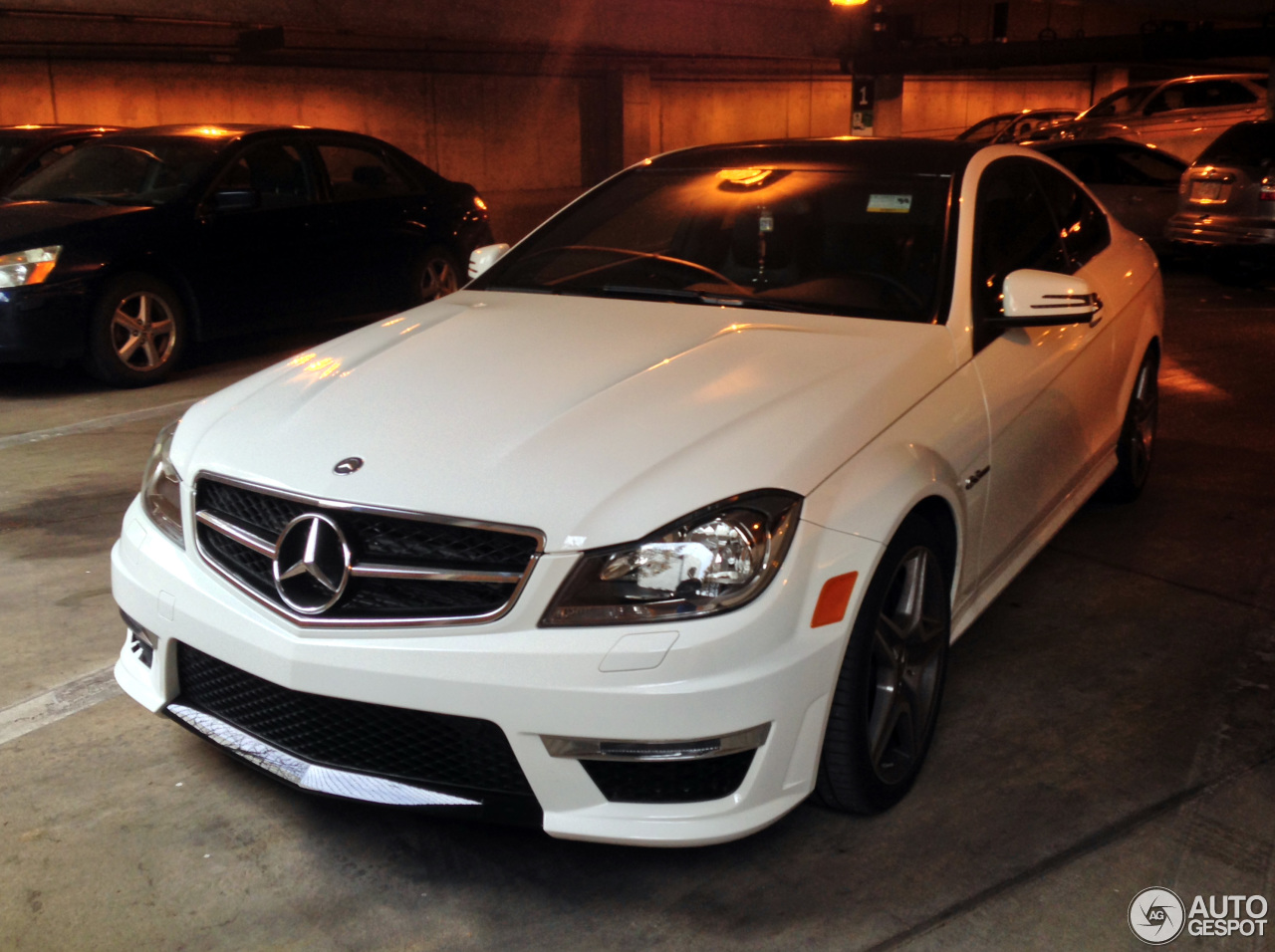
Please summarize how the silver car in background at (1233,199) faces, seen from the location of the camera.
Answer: facing away from the viewer and to the right of the viewer

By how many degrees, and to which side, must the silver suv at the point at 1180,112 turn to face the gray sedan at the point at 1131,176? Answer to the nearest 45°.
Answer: approximately 45° to its left

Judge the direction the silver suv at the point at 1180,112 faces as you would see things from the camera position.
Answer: facing the viewer and to the left of the viewer

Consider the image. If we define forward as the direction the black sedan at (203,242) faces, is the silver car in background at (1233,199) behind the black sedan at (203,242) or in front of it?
behind

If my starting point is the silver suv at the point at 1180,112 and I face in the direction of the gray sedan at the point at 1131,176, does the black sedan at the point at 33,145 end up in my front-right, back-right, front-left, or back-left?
front-right

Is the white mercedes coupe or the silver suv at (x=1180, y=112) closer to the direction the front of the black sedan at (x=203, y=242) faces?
the white mercedes coupe

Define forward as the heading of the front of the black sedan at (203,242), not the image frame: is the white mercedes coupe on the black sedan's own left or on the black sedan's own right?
on the black sedan's own left

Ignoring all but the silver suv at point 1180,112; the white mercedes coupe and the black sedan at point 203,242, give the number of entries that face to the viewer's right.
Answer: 0

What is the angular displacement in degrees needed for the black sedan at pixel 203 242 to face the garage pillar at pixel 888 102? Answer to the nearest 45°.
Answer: approximately 180°

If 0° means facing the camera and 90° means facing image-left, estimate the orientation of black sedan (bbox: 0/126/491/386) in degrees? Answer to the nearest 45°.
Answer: approximately 45°

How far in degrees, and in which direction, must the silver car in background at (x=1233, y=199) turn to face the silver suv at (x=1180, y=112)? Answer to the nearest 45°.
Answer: approximately 45° to its left

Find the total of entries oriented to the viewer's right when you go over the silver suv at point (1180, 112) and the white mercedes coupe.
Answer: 0

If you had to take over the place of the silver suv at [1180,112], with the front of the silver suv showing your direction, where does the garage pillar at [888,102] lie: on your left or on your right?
on your right

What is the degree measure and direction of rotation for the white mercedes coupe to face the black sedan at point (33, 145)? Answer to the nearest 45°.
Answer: approximately 90° to its right

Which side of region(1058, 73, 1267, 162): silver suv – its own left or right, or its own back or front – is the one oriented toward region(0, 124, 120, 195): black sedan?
front
